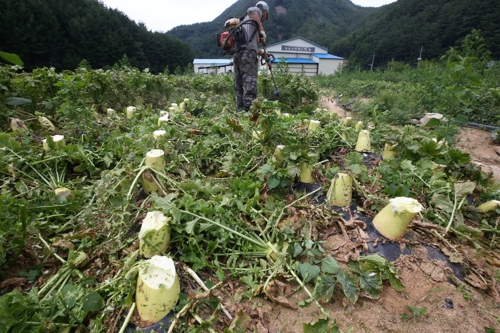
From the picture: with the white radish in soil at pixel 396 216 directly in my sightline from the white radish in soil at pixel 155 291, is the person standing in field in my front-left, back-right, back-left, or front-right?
front-left

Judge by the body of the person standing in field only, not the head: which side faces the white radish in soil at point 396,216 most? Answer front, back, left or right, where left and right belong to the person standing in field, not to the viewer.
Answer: right

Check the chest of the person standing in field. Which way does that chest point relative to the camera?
to the viewer's right

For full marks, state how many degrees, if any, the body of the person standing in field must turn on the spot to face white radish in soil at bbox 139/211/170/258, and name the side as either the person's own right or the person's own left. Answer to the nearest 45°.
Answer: approximately 90° to the person's own right

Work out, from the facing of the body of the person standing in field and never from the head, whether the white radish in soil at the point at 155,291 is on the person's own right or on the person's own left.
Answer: on the person's own right

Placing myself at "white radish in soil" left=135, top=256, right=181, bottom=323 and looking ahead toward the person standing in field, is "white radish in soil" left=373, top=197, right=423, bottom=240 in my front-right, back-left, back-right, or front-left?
front-right

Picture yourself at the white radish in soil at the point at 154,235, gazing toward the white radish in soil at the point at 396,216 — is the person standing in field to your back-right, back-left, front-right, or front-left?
front-left

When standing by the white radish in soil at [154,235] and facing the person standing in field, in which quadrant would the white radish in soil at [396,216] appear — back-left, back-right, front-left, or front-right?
front-right

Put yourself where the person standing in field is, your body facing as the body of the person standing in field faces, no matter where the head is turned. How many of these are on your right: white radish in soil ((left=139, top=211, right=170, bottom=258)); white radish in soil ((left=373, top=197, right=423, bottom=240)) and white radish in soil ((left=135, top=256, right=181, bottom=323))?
3
